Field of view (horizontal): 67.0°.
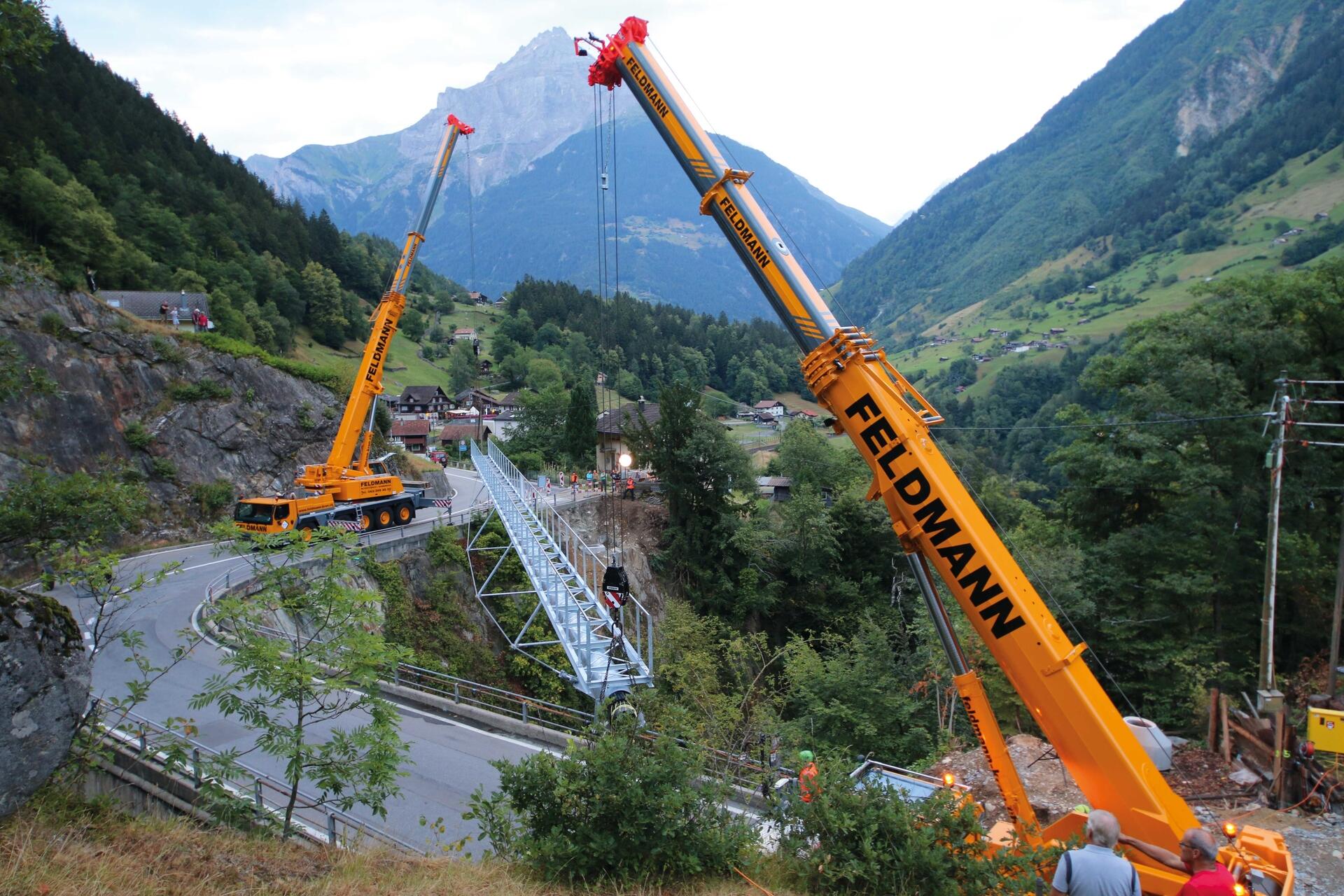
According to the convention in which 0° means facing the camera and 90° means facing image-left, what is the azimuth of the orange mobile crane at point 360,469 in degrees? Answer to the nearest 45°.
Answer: approximately 45°

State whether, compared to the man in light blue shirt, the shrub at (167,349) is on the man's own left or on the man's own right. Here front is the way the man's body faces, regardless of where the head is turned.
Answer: on the man's own left

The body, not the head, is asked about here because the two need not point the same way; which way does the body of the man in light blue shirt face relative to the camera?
away from the camera

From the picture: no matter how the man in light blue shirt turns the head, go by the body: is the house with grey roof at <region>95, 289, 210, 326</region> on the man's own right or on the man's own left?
on the man's own left

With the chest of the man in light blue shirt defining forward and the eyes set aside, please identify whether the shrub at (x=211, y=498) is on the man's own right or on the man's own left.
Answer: on the man's own left

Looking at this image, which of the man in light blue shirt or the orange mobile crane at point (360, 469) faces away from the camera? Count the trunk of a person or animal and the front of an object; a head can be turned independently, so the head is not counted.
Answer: the man in light blue shirt

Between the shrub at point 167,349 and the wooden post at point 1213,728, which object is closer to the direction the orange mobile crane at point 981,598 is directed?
the shrub

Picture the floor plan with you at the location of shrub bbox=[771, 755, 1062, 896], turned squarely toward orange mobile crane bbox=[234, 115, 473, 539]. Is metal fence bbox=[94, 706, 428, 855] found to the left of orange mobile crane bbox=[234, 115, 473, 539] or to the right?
left

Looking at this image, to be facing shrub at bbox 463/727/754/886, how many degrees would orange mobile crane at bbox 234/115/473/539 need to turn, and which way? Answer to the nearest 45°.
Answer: approximately 45° to its left

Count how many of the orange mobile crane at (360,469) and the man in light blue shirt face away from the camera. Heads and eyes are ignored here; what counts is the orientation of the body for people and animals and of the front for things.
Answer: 1
